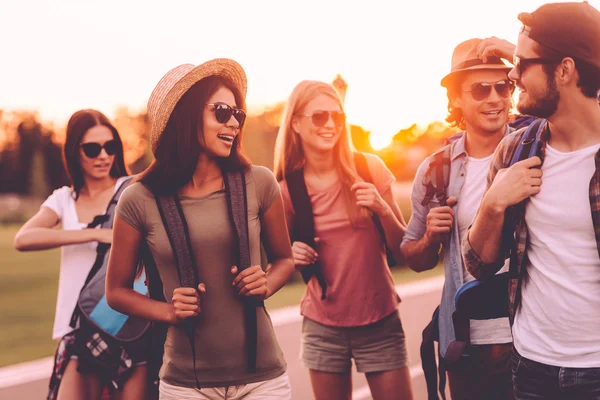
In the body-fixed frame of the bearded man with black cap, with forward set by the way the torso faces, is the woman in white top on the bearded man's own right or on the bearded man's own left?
on the bearded man's own right

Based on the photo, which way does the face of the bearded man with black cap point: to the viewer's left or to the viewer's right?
to the viewer's left

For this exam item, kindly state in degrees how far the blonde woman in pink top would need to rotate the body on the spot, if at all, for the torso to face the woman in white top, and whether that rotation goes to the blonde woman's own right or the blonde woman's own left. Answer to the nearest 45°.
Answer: approximately 90° to the blonde woman's own right

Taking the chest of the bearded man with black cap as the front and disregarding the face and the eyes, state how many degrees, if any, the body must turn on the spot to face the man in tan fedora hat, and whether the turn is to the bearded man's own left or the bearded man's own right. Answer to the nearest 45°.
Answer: approximately 135° to the bearded man's own right

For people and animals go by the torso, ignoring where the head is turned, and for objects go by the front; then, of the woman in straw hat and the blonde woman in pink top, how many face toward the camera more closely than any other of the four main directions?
2

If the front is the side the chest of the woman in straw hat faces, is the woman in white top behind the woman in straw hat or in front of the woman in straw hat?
behind
